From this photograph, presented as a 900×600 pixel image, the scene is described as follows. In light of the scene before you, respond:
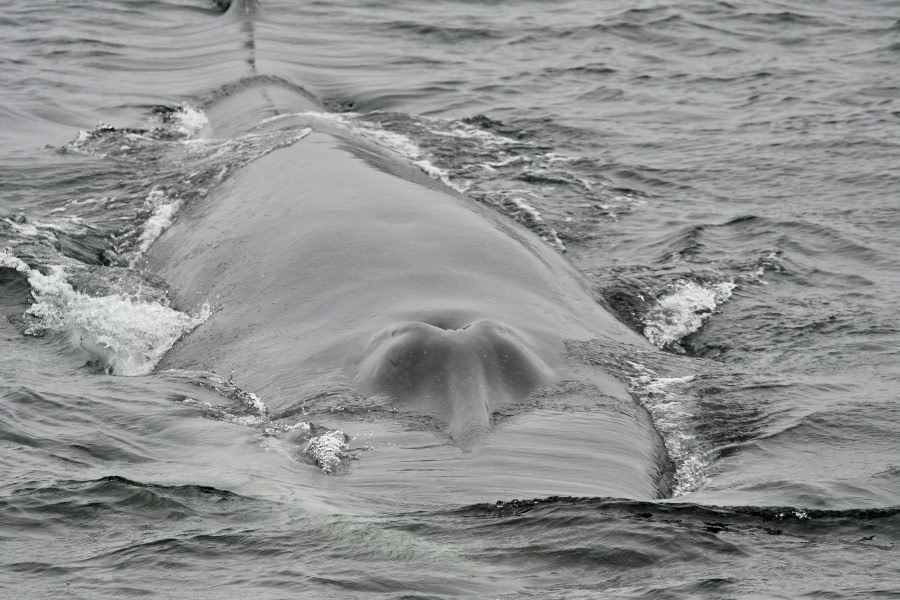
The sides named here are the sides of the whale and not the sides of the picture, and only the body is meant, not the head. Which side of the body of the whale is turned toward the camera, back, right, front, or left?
front
